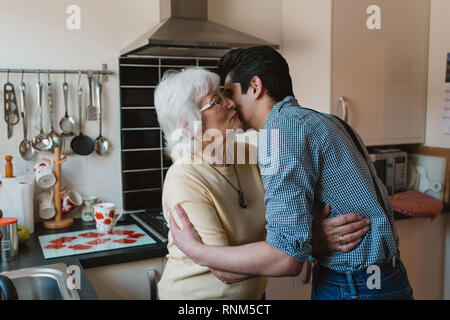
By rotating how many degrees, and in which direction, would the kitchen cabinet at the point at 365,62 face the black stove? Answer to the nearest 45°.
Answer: approximately 45° to its right

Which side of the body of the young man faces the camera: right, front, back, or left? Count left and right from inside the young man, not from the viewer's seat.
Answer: left

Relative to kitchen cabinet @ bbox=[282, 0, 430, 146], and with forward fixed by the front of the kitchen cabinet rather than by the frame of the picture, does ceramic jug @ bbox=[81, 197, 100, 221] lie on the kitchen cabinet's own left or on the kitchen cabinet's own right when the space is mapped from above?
on the kitchen cabinet's own right

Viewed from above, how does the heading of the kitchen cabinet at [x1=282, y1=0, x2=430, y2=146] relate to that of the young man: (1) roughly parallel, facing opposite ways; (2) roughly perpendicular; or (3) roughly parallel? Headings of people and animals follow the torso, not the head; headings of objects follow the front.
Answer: roughly perpendicular

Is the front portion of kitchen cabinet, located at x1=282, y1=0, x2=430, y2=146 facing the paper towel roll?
no

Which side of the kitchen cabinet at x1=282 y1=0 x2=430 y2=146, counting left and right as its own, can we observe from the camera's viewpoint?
front

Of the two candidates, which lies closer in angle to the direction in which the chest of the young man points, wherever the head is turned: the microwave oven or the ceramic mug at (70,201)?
the ceramic mug

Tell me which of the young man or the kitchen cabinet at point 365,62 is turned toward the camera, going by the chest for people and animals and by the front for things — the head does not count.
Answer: the kitchen cabinet

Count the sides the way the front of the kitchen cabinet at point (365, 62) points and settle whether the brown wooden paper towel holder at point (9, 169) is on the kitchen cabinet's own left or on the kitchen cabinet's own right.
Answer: on the kitchen cabinet's own right

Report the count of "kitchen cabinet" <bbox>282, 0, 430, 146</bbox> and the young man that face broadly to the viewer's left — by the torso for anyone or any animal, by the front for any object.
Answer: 1

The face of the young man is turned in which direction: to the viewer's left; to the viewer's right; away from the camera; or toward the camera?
to the viewer's left

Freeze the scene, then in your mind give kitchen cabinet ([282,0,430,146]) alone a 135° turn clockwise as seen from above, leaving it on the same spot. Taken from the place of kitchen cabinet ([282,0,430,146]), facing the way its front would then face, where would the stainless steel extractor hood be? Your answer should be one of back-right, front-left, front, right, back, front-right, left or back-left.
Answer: left

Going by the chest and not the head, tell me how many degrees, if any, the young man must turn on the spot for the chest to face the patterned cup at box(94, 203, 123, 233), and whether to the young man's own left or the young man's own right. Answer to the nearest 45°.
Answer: approximately 45° to the young man's own right

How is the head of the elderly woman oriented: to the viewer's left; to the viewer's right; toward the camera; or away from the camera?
to the viewer's right
